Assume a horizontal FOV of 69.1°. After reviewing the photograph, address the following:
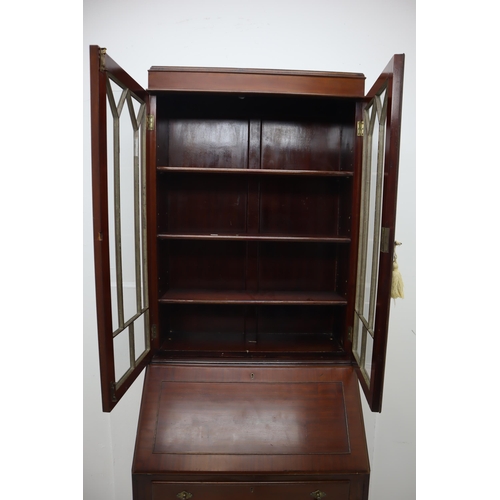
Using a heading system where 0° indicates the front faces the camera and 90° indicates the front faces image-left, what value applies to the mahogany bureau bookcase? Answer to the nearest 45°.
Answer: approximately 0°
